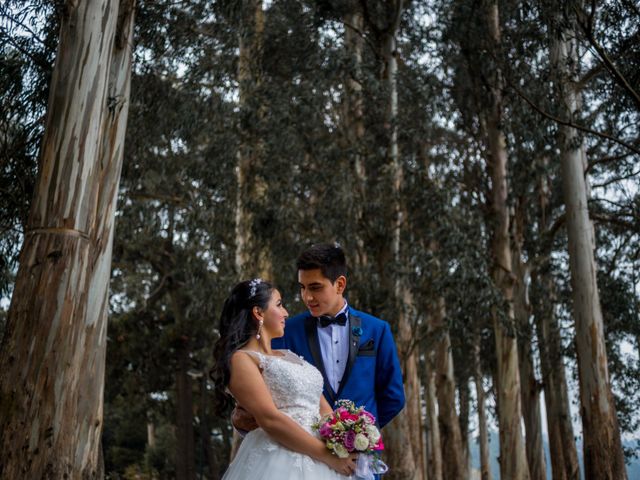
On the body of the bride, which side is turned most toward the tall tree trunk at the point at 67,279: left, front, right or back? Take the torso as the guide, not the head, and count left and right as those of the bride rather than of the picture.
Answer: back

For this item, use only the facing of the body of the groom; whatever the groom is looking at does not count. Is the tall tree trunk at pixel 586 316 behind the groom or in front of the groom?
behind

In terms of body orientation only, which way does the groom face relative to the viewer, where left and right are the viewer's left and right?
facing the viewer and to the left of the viewer

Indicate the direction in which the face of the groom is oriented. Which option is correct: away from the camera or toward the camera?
toward the camera

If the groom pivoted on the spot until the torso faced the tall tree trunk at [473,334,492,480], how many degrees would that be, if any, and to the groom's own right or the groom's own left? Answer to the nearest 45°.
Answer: approximately 135° to the groom's own right

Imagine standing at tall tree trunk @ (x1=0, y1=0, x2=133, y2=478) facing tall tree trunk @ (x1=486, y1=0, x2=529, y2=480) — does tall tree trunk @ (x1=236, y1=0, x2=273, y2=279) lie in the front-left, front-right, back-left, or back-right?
front-left

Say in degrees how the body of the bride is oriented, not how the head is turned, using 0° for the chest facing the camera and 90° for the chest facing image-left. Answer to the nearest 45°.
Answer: approximately 315°

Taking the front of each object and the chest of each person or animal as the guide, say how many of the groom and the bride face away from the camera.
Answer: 0

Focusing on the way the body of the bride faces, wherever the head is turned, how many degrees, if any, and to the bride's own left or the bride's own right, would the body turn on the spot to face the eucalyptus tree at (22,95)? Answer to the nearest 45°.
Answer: approximately 180°

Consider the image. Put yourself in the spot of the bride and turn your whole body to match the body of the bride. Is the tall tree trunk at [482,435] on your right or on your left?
on your left

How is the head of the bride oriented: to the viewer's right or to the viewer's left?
to the viewer's right
